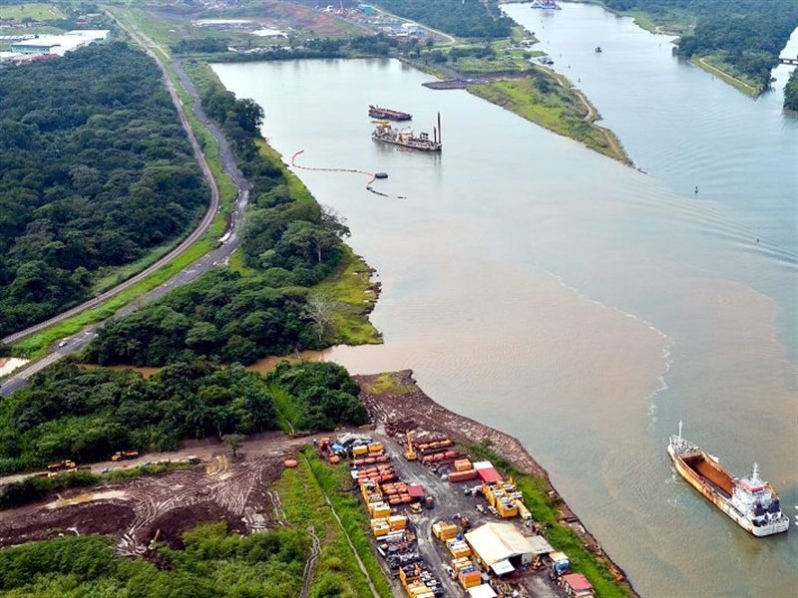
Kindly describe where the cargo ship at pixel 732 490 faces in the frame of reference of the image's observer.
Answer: facing away from the viewer and to the left of the viewer

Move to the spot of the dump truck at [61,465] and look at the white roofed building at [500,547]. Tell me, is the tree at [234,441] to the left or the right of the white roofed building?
left

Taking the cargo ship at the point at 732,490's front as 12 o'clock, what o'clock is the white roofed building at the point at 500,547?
The white roofed building is roughly at 9 o'clock from the cargo ship.

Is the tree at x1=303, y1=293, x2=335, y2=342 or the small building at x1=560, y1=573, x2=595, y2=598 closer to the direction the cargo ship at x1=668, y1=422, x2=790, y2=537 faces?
the tree

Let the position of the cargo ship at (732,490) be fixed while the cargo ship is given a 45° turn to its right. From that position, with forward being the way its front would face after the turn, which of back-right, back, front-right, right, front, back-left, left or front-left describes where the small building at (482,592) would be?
back-left

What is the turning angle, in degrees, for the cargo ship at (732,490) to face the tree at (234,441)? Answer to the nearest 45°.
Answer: approximately 45° to its left

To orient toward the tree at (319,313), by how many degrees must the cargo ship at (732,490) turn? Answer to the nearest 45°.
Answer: approximately 45° to its left

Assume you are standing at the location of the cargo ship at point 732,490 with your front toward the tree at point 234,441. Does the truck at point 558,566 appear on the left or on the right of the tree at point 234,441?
left

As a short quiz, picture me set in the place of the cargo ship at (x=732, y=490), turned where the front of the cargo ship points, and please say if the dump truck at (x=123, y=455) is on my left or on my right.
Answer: on my left

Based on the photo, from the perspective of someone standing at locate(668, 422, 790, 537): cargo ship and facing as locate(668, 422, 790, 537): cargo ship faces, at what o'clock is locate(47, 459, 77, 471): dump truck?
The dump truck is roughly at 10 o'clock from the cargo ship.

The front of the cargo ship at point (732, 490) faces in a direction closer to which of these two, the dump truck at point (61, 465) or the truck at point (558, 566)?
the dump truck

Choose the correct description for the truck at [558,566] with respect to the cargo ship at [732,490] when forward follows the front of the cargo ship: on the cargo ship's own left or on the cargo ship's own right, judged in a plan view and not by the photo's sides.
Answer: on the cargo ship's own left
